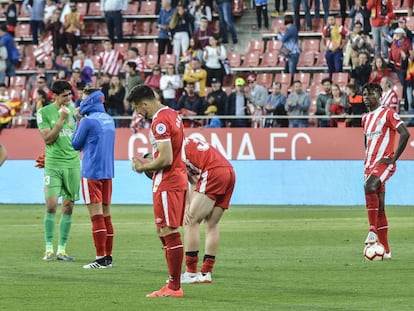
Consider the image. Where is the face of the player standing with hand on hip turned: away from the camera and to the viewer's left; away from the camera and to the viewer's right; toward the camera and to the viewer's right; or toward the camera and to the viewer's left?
toward the camera and to the viewer's left

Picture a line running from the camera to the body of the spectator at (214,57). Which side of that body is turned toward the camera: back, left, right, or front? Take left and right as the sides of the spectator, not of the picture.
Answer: front

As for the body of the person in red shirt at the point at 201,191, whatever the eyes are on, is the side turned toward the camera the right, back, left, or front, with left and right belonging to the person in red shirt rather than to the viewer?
left

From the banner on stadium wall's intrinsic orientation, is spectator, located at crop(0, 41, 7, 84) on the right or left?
on its right

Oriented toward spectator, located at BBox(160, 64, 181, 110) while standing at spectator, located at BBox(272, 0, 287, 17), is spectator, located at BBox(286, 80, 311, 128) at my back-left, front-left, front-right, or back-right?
front-left

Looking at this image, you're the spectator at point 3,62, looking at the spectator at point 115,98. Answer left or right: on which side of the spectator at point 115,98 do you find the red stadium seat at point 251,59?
left

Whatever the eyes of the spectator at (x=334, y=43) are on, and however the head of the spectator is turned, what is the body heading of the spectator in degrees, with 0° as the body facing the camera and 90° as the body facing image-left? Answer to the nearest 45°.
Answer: approximately 0°

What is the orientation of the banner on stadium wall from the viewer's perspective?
toward the camera

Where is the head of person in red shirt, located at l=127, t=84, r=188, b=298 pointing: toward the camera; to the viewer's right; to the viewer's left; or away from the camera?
to the viewer's left

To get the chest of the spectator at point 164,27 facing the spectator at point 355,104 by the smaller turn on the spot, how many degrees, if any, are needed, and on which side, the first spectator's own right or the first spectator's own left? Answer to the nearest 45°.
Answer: approximately 45° to the first spectator's own left

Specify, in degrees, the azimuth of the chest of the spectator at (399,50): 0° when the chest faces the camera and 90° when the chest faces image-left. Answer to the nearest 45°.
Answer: approximately 45°

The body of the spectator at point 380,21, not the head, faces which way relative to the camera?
toward the camera

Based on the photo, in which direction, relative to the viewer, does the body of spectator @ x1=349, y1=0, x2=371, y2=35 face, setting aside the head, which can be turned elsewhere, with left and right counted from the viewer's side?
facing the viewer
